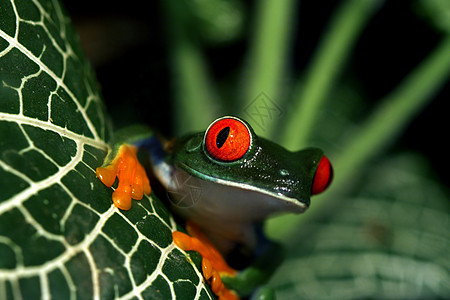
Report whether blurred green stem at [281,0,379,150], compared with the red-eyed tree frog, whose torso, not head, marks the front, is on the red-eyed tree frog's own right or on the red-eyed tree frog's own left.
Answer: on the red-eyed tree frog's own left

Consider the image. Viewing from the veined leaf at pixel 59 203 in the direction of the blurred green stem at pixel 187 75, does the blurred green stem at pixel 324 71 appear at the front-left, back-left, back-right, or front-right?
front-right

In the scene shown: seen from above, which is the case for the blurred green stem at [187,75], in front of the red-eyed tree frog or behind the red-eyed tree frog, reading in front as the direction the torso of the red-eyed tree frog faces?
behind

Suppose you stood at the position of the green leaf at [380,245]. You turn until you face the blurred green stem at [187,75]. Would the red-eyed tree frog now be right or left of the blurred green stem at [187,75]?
left

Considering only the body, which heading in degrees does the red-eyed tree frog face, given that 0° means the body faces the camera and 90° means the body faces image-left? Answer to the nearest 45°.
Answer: approximately 315°

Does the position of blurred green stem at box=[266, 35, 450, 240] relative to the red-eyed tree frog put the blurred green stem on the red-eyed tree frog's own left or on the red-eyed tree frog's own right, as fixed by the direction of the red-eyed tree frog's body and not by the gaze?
on the red-eyed tree frog's own left

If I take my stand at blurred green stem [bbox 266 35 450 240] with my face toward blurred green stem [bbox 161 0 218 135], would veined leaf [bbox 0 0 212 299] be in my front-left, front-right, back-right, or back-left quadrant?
front-left
